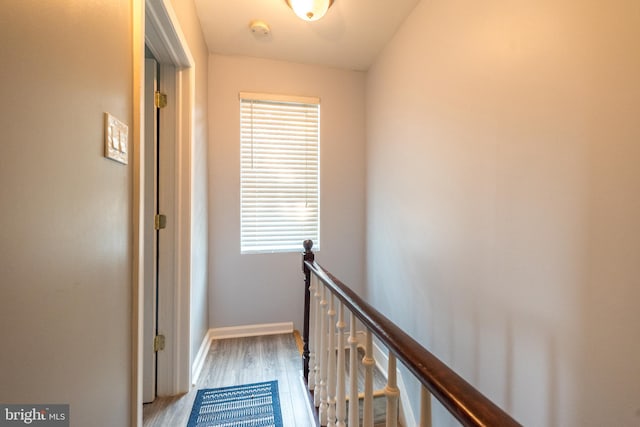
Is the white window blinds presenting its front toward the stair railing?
yes

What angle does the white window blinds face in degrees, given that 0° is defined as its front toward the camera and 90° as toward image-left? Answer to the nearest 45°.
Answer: approximately 0°

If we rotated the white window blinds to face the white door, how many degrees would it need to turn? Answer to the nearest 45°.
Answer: approximately 45° to its right
